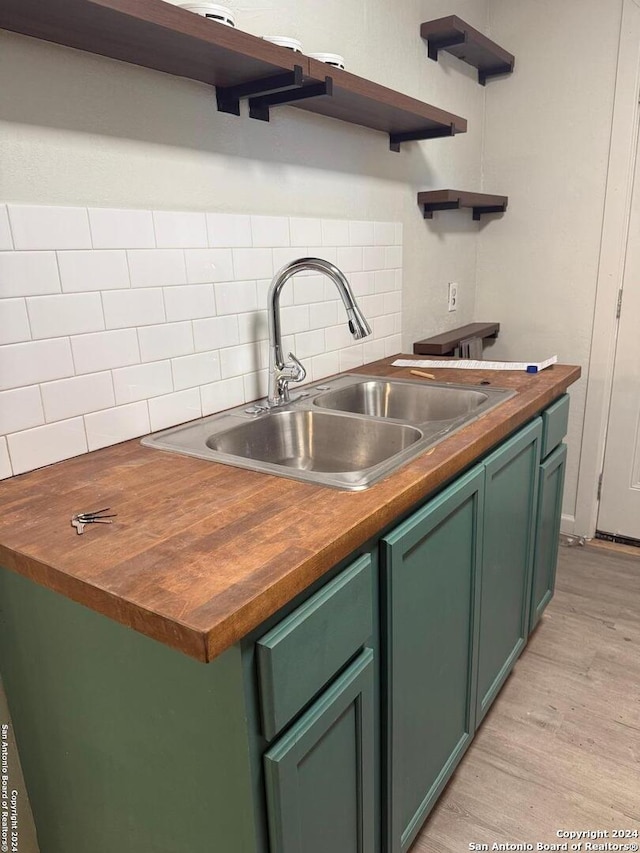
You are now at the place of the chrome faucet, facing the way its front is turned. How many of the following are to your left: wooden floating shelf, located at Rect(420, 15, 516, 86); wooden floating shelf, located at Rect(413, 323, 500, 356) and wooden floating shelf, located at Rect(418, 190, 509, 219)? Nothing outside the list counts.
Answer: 3

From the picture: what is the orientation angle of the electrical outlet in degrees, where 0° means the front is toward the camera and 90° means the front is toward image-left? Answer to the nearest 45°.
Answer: approximately 315°

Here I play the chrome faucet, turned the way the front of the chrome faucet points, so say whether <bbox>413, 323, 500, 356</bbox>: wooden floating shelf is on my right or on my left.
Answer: on my left

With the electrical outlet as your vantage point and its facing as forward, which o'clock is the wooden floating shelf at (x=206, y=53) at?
The wooden floating shelf is roughly at 2 o'clock from the electrical outlet.

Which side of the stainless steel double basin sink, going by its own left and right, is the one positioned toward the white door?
left

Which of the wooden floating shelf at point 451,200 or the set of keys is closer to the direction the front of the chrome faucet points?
the set of keys

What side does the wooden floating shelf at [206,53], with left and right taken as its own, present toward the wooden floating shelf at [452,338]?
left

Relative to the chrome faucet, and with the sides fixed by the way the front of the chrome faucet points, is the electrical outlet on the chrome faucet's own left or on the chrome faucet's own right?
on the chrome faucet's own left
